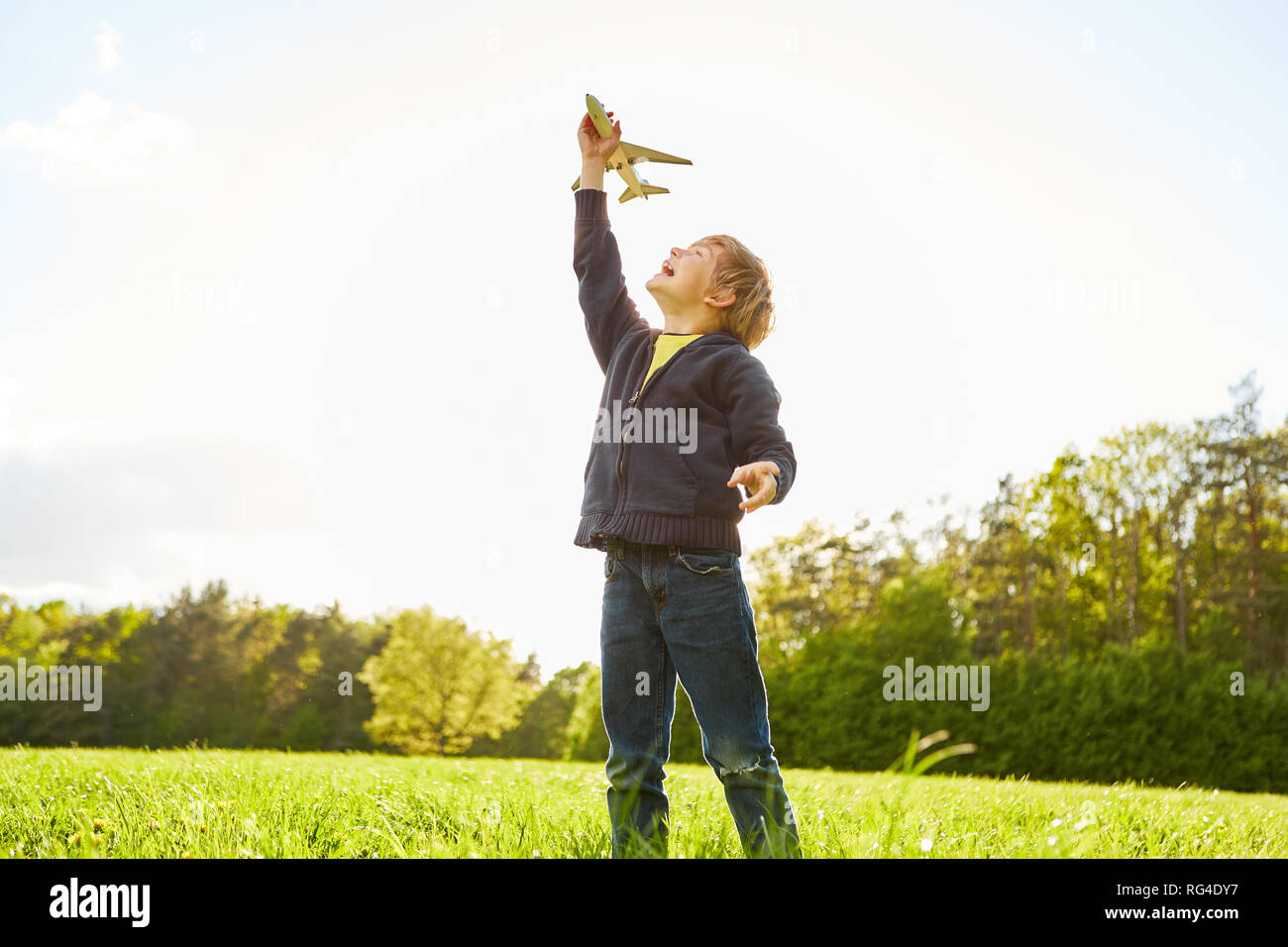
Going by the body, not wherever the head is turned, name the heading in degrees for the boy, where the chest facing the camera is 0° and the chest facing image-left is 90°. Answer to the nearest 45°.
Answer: approximately 45°

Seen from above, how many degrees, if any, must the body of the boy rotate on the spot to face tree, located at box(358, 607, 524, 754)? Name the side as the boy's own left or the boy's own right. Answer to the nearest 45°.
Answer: approximately 135° to the boy's own right
